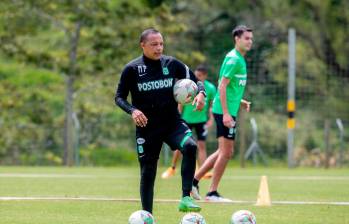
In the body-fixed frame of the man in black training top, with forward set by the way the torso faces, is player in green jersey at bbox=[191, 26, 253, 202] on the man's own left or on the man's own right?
on the man's own left

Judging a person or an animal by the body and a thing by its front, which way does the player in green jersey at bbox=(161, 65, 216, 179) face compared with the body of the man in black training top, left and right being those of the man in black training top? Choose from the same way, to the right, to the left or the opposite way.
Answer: to the right

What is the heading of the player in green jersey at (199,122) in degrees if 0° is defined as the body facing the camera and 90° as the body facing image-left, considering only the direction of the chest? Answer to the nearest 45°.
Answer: approximately 45°

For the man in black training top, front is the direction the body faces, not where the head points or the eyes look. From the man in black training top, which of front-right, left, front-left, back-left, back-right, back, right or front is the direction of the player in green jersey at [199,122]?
back-left

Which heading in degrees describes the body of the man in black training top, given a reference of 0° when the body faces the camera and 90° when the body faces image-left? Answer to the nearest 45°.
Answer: approximately 315°
